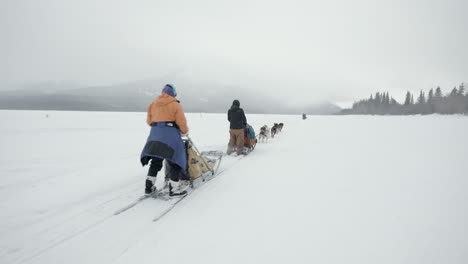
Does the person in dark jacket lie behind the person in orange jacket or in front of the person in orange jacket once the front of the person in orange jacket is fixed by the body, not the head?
in front

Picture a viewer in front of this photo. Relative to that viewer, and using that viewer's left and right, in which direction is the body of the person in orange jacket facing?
facing away from the viewer and to the right of the viewer
